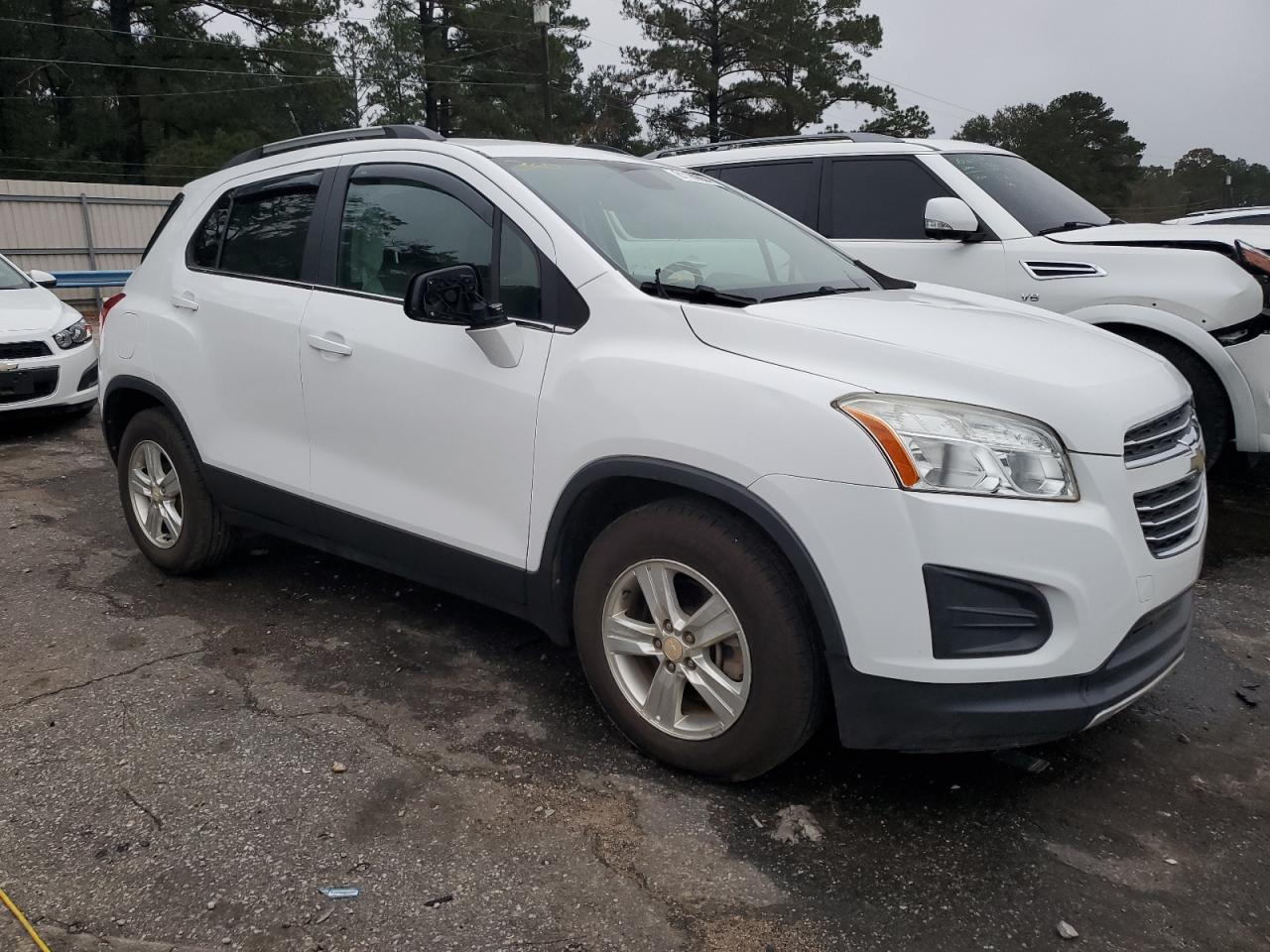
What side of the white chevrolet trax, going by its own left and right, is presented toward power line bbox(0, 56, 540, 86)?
back

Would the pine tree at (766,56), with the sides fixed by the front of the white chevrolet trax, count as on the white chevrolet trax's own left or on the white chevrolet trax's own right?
on the white chevrolet trax's own left

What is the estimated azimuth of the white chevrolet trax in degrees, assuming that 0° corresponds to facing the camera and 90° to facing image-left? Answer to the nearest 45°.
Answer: approximately 315°

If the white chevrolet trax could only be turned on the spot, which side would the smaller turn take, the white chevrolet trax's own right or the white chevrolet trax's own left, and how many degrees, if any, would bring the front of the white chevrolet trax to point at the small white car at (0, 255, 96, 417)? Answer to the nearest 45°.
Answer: approximately 180°

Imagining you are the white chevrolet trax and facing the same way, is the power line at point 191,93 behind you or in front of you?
behind
